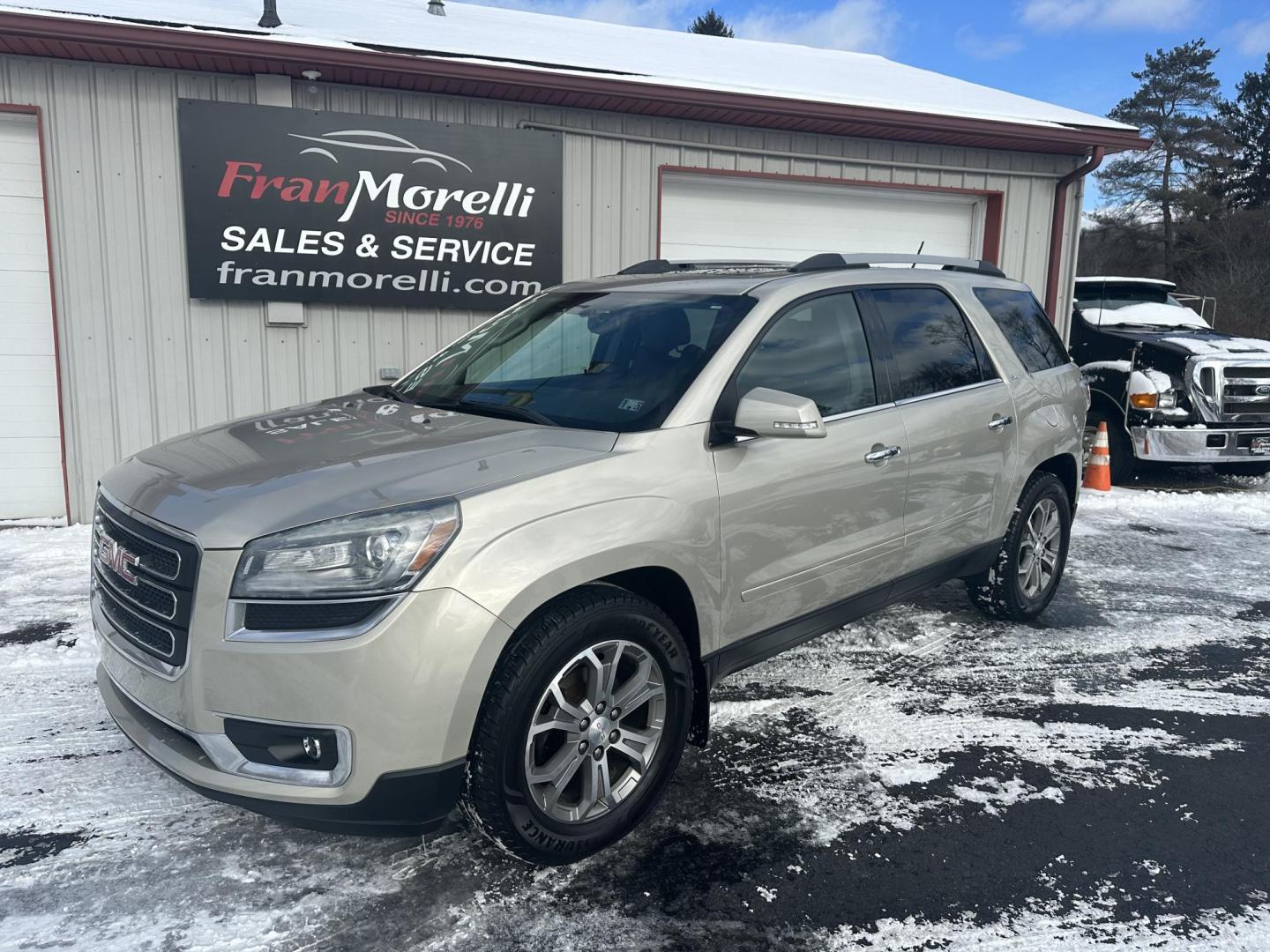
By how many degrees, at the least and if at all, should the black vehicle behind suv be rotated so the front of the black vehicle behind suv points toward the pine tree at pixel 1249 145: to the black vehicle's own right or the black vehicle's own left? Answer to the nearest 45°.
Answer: approximately 135° to the black vehicle's own left

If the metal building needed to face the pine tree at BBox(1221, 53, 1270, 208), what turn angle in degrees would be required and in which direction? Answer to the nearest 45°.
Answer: approximately 135° to its left

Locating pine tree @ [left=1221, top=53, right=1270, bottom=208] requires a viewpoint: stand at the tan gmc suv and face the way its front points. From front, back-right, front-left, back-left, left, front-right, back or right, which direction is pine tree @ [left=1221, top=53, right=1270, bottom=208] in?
back

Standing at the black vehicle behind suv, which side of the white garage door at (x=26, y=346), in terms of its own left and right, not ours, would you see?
left

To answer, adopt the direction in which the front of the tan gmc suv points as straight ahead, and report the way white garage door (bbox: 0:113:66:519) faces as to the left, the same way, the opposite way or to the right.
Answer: to the left

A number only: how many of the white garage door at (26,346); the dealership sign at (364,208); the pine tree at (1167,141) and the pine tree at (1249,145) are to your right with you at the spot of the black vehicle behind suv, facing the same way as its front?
2

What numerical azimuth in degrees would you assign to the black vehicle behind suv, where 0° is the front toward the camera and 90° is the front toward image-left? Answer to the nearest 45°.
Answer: approximately 315°

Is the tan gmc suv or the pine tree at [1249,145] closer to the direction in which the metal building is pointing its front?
the tan gmc suv

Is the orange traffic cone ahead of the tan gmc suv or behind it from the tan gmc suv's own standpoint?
behind

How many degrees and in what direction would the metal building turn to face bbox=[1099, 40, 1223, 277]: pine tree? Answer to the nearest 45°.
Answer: approximately 135° to its left

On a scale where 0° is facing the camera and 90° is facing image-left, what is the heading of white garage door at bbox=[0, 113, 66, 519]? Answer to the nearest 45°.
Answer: approximately 0°

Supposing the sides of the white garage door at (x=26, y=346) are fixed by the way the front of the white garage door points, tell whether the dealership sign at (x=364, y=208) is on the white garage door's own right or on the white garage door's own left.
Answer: on the white garage door's own left
